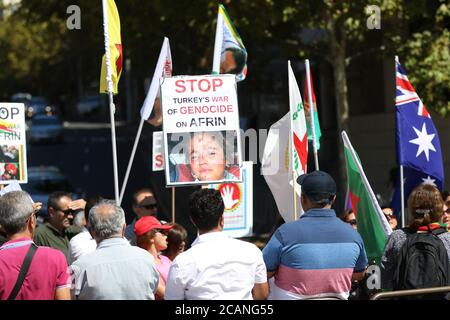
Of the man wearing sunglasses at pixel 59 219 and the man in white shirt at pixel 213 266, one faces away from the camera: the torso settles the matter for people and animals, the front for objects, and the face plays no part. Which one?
the man in white shirt

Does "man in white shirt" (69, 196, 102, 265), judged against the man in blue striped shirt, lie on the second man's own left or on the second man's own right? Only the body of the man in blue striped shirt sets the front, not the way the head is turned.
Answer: on the second man's own left

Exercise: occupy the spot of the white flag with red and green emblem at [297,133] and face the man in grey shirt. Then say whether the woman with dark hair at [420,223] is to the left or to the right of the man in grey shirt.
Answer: left

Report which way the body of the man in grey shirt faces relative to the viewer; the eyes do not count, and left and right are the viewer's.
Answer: facing away from the viewer

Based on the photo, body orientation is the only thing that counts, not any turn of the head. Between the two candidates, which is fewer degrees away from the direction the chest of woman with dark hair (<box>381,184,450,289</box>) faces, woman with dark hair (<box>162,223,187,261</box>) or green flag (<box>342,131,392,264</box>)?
the green flag

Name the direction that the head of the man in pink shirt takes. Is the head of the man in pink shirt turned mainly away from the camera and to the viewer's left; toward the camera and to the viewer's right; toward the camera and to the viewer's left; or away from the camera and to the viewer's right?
away from the camera and to the viewer's right

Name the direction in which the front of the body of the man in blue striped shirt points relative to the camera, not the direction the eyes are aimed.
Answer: away from the camera

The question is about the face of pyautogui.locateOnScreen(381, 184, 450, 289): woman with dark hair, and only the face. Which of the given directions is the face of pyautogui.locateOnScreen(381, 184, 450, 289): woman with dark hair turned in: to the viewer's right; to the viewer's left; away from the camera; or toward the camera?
away from the camera

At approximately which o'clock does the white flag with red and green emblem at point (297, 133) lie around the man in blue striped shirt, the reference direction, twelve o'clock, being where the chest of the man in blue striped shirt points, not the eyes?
The white flag with red and green emblem is roughly at 12 o'clock from the man in blue striped shirt.

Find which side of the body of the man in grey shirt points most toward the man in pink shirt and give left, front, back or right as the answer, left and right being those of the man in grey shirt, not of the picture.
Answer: left

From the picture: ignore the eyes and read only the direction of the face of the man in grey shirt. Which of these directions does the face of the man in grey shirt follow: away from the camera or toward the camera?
away from the camera

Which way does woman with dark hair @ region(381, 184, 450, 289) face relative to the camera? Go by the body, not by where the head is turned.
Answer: away from the camera

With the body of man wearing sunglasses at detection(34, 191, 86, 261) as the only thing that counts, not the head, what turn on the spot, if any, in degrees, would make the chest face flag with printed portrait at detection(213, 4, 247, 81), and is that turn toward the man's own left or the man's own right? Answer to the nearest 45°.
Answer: approximately 90° to the man's own left

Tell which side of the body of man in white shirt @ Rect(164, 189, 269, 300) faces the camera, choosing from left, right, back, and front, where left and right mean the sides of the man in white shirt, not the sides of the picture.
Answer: back
